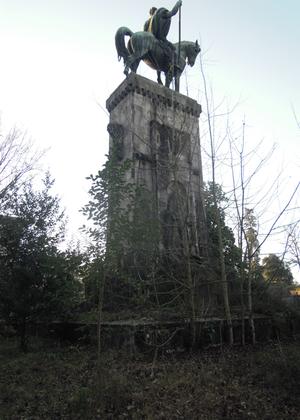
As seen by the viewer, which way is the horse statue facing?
to the viewer's right
